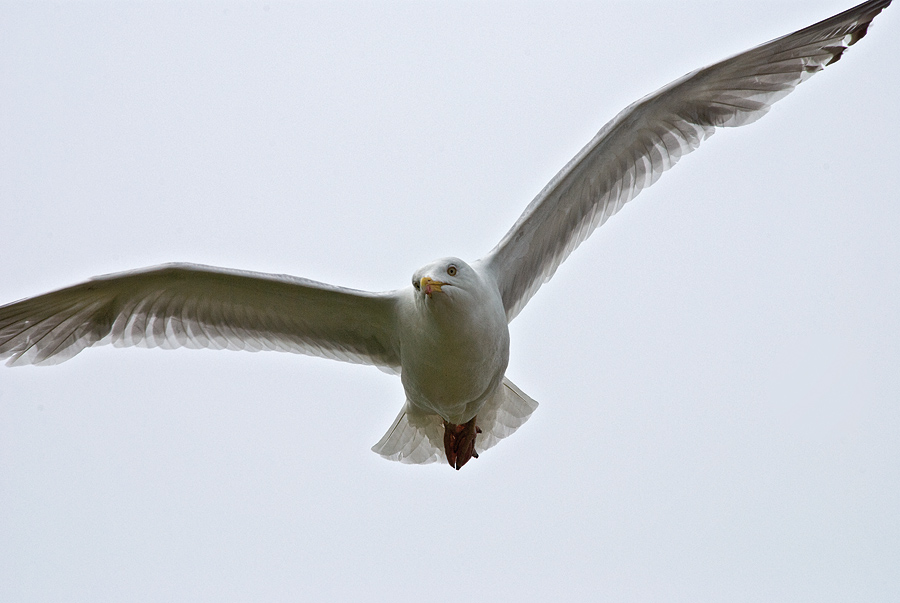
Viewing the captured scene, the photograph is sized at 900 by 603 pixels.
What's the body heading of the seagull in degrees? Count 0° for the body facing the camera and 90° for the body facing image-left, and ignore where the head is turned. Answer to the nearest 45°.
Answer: approximately 0°
